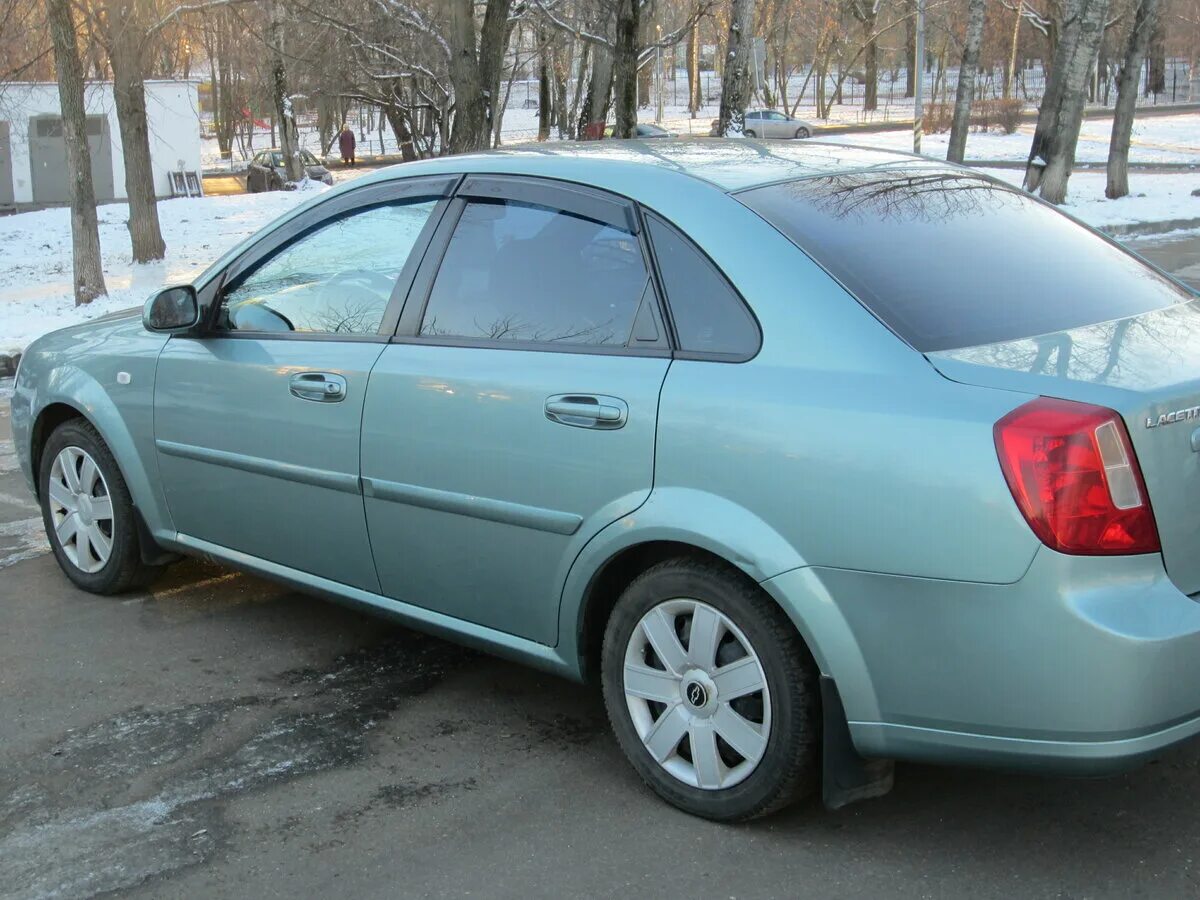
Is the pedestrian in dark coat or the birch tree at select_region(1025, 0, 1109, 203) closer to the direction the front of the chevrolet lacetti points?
the pedestrian in dark coat

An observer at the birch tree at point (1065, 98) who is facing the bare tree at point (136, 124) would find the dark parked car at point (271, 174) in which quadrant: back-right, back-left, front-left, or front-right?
front-right

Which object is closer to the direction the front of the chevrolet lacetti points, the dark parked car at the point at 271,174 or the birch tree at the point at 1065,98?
the dark parked car

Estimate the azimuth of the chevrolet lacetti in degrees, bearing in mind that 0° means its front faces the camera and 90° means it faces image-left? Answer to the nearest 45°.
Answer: approximately 135°

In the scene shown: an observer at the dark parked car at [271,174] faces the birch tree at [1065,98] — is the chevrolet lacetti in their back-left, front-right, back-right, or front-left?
front-right

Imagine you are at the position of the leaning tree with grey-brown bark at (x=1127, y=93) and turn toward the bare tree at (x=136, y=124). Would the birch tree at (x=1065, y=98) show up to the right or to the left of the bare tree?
left

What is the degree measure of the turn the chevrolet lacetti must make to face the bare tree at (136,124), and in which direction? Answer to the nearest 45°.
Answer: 0° — it already faces it

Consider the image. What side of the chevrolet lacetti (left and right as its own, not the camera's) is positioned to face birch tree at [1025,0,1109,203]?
right

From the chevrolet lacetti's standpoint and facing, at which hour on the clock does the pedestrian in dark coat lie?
The pedestrian in dark coat is roughly at 1 o'clock from the chevrolet lacetti.

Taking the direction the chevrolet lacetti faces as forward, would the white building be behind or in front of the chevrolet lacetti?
in front

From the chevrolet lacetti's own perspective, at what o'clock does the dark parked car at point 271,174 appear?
The dark parked car is roughly at 1 o'clock from the chevrolet lacetti.

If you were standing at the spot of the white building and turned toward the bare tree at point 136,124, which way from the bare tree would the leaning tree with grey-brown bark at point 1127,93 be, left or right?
left
